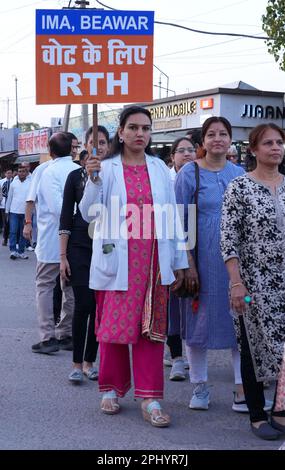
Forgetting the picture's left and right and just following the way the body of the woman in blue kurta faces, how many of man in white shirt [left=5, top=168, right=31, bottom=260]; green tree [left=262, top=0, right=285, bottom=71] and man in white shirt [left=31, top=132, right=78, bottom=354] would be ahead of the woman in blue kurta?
0

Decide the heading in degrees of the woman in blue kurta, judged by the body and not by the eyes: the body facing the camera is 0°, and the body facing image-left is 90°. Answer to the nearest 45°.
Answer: approximately 0°

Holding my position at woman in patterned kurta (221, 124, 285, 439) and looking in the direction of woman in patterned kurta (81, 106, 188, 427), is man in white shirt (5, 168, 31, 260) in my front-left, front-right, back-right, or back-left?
front-right

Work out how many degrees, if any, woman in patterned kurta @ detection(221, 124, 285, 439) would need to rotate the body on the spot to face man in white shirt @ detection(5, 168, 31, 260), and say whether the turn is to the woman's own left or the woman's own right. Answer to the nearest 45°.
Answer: approximately 180°

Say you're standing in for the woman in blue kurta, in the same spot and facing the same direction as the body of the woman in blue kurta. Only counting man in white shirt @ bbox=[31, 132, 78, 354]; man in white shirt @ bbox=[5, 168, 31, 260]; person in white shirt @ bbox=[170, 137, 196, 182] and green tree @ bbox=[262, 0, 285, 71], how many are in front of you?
0

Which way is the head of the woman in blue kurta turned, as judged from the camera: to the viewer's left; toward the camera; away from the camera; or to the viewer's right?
toward the camera

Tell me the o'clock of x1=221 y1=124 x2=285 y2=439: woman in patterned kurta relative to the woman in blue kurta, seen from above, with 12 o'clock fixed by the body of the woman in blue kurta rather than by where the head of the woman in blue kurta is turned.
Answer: The woman in patterned kurta is roughly at 11 o'clock from the woman in blue kurta.

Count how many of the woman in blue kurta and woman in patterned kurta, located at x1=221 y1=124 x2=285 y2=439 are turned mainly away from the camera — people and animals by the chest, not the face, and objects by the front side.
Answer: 0

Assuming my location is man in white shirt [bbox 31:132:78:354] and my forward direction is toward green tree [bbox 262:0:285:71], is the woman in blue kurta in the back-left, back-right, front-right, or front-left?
back-right

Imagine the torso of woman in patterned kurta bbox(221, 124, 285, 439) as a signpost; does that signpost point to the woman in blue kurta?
no

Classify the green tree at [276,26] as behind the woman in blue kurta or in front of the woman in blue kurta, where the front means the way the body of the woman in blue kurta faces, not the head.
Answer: behind

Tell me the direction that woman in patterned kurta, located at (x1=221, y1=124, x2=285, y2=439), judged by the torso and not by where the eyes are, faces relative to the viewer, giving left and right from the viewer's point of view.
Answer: facing the viewer and to the right of the viewer

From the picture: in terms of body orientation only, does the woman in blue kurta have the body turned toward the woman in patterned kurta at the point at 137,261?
no

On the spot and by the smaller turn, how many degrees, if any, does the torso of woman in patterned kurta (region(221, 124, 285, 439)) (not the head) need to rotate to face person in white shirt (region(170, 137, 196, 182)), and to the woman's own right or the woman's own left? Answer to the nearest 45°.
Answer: approximately 135° to the woman's own left

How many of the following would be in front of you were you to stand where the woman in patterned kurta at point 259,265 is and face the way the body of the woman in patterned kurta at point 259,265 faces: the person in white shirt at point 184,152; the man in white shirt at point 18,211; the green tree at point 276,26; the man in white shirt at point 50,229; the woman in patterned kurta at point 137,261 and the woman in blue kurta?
0

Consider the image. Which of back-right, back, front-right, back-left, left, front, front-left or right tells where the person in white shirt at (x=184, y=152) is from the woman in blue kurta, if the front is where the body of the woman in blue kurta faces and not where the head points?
back

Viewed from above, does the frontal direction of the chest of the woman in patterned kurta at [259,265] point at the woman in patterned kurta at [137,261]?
no
